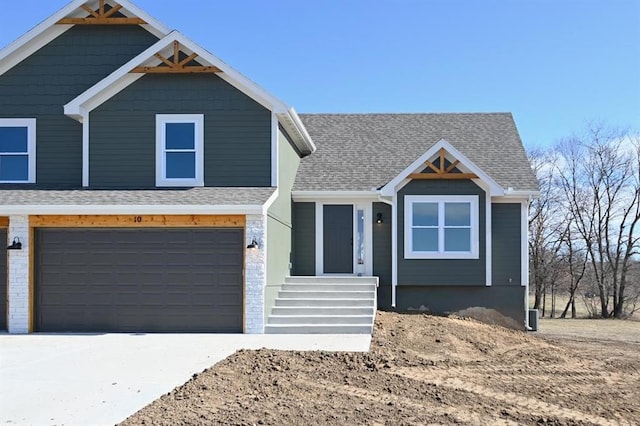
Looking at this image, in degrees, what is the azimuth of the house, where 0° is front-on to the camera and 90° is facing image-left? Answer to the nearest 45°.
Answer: approximately 0°

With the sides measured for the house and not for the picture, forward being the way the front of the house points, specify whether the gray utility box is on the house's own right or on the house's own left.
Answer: on the house's own left
